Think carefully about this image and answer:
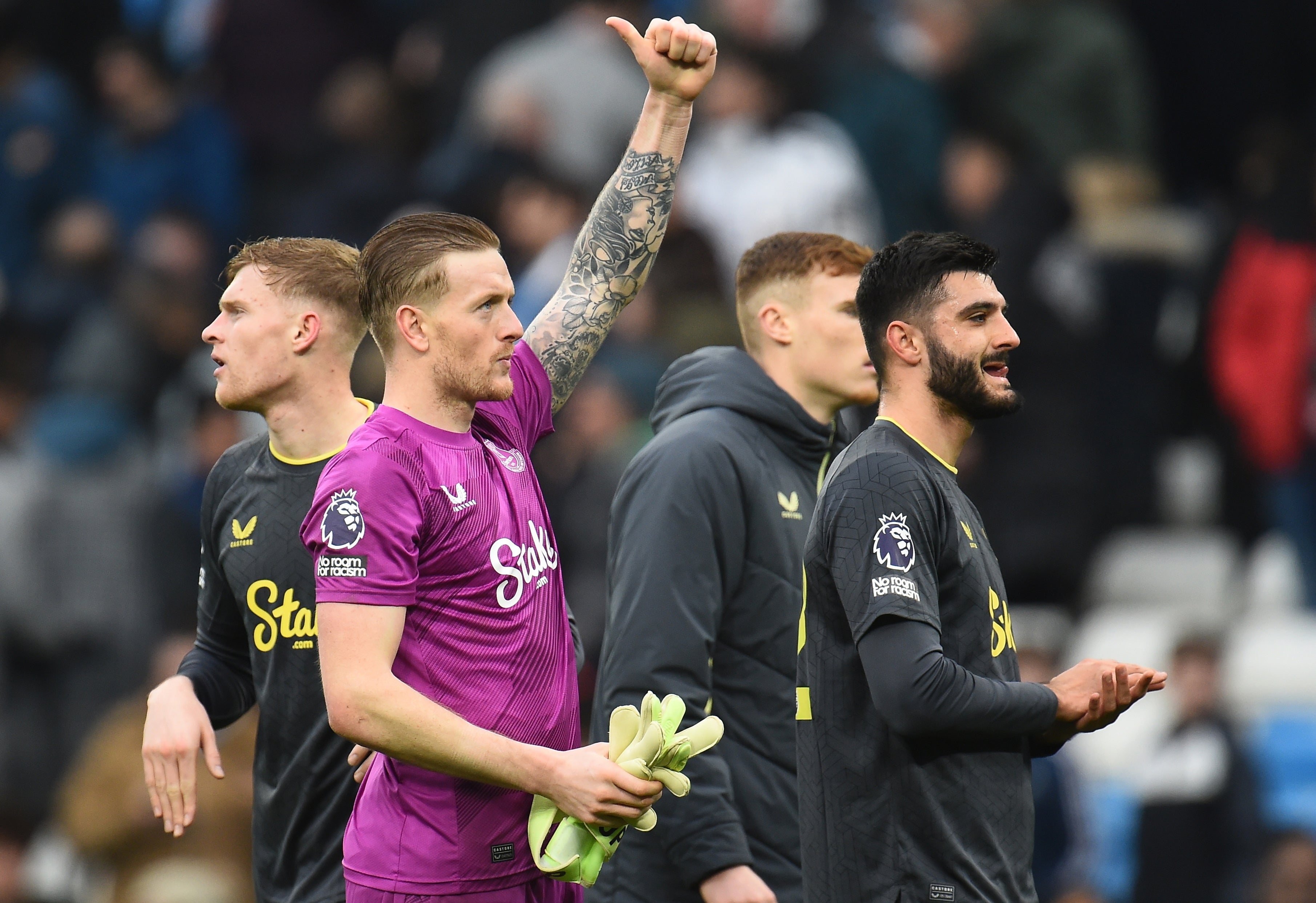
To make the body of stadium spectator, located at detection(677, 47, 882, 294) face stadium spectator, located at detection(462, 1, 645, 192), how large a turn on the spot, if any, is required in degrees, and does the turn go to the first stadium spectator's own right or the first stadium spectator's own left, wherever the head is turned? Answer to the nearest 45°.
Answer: approximately 90° to the first stadium spectator's own right

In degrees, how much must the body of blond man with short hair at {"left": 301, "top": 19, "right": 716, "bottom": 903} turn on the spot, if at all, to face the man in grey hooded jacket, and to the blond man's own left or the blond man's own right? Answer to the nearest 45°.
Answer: approximately 90° to the blond man's own left

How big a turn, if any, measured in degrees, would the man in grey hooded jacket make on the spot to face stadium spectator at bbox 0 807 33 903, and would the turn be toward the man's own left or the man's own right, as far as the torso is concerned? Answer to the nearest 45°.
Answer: approximately 135° to the man's own left

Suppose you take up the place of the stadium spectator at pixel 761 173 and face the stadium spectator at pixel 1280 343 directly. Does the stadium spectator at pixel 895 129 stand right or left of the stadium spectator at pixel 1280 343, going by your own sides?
left

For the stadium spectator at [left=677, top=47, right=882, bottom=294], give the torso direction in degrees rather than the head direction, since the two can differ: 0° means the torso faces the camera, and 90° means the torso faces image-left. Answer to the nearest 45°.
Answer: approximately 45°

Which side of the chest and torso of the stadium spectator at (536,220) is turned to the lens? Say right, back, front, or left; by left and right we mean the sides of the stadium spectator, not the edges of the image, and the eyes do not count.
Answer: front

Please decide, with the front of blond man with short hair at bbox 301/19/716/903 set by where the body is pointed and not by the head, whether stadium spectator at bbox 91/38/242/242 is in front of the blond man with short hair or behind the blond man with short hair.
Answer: behind

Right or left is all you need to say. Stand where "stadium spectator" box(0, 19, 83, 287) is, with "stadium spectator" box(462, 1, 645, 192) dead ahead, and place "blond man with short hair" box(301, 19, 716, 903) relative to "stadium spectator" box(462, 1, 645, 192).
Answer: right

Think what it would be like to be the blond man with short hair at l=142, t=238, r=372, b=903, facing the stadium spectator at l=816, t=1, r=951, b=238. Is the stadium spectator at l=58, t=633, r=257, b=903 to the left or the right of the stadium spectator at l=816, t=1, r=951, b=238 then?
left

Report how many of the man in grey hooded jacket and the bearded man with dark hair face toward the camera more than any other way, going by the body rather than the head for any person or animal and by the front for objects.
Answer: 0

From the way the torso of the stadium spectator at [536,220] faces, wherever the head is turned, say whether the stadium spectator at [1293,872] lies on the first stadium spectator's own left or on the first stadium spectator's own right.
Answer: on the first stadium spectator's own left

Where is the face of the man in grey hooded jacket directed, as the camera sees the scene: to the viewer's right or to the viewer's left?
to the viewer's right

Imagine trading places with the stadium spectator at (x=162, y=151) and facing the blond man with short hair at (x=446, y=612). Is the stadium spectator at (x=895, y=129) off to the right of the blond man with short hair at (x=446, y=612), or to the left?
left

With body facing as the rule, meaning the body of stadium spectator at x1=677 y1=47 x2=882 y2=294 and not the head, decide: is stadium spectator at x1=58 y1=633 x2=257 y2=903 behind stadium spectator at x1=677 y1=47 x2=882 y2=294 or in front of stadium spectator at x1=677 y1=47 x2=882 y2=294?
in front

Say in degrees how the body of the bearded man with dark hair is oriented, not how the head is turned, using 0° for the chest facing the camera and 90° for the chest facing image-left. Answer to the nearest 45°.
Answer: approximately 270°

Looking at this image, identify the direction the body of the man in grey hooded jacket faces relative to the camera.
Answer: to the viewer's right

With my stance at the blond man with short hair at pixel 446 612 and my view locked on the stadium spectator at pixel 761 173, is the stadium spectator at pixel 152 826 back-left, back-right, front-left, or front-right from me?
front-left

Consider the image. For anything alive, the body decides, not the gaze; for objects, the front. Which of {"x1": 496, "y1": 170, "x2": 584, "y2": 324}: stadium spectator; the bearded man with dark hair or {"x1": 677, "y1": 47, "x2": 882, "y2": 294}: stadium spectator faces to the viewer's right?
the bearded man with dark hair

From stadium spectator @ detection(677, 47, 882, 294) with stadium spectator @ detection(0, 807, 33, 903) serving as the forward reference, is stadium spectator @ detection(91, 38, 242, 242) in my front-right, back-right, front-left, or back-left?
front-right

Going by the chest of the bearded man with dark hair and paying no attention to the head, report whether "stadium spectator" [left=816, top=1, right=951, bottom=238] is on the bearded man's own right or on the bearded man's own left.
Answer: on the bearded man's own left

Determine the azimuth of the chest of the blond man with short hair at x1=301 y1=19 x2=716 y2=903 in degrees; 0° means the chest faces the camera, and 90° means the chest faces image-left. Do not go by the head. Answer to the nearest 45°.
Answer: approximately 315°
